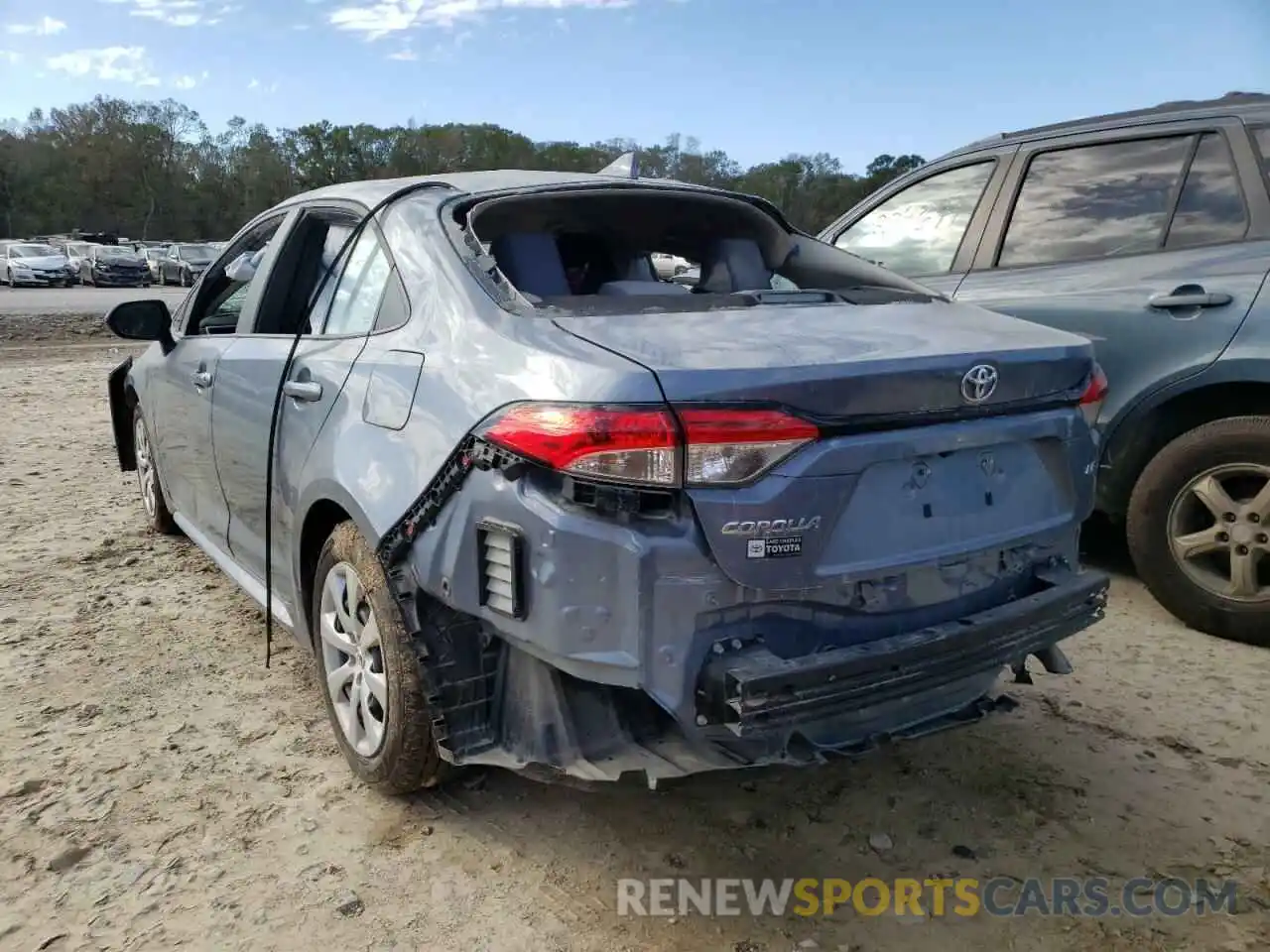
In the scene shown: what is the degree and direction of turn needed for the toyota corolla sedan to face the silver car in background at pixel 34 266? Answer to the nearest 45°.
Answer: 0° — it already faces it

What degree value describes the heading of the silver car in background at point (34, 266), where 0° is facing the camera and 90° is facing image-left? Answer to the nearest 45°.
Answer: approximately 315°

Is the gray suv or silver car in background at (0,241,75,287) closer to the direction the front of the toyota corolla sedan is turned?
the silver car in background

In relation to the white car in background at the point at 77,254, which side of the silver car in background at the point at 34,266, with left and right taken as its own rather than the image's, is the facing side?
left

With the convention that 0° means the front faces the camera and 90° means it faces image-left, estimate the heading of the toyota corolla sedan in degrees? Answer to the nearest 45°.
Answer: approximately 135°

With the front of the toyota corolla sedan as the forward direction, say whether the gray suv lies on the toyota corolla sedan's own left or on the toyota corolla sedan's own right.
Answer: on the toyota corolla sedan's own right

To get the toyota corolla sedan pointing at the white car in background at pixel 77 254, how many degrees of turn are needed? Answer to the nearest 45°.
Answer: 0° — it already faces it

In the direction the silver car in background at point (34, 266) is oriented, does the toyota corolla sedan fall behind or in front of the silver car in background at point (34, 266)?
in front

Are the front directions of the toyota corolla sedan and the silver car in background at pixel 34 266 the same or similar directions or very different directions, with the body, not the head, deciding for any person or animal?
very different directions
